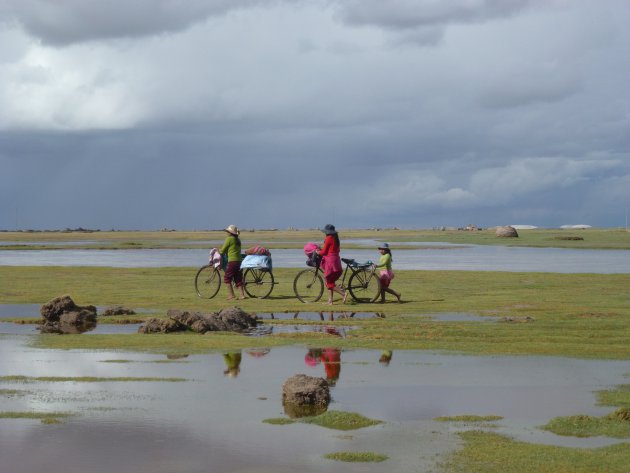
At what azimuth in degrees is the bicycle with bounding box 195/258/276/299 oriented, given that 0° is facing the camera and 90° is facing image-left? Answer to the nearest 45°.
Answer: approximately 90°

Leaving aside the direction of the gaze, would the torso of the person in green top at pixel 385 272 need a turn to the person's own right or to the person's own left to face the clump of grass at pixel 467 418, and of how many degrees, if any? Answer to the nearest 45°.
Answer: approximately 90° to the person's own left

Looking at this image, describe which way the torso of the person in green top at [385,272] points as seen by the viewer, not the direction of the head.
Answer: to the viewer's left

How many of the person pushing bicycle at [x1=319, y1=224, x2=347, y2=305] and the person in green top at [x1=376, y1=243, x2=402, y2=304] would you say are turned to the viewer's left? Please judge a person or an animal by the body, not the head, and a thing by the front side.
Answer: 2

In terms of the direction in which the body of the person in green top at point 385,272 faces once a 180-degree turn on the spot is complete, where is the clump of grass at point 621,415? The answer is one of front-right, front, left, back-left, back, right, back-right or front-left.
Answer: right

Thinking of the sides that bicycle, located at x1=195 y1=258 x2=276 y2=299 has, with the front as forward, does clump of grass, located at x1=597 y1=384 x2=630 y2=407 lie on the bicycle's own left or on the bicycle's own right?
on the bicycle's own left

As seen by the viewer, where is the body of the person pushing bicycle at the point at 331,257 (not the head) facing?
to the viewer's left
